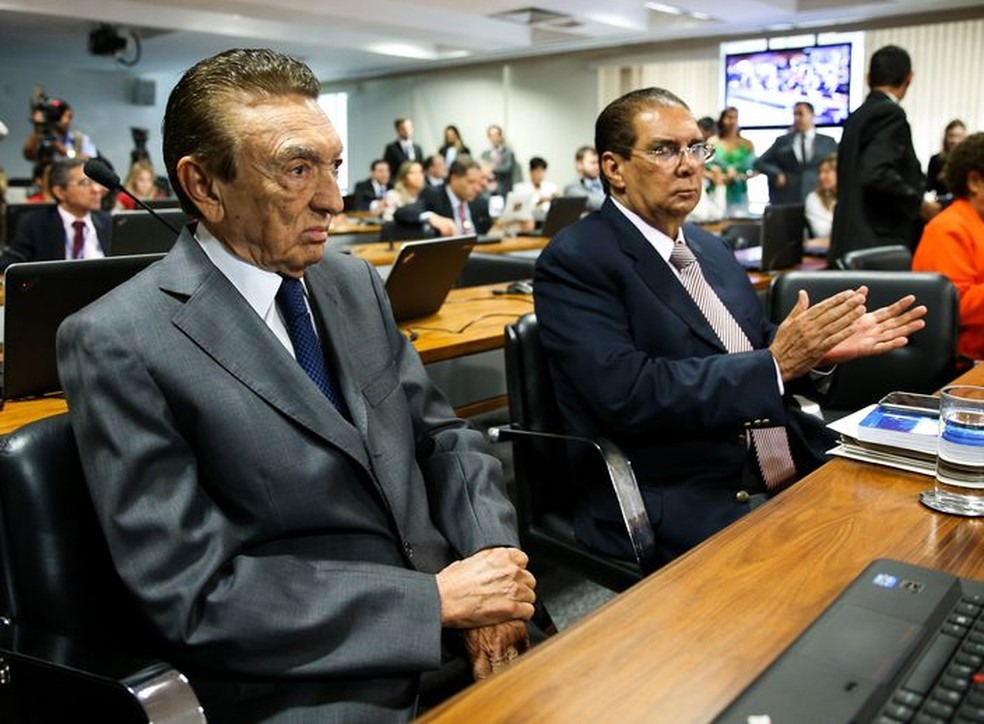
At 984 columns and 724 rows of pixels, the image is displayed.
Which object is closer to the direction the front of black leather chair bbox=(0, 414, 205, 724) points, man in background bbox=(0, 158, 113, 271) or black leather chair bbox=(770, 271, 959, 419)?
the black leather chair

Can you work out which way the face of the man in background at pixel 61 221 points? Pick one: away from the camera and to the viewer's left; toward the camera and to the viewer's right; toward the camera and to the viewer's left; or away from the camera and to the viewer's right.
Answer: toward the camera and to the viewer's right

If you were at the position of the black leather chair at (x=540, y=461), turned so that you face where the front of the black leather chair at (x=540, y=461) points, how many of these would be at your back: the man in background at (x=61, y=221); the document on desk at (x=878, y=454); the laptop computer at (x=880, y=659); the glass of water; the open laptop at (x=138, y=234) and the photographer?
3

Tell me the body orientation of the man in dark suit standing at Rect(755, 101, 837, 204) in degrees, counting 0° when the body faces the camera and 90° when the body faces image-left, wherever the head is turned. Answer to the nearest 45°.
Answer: approximately 0°

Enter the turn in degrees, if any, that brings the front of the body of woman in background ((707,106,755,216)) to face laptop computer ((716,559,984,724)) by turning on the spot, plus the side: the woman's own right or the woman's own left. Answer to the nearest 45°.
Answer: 0° — they already face it
